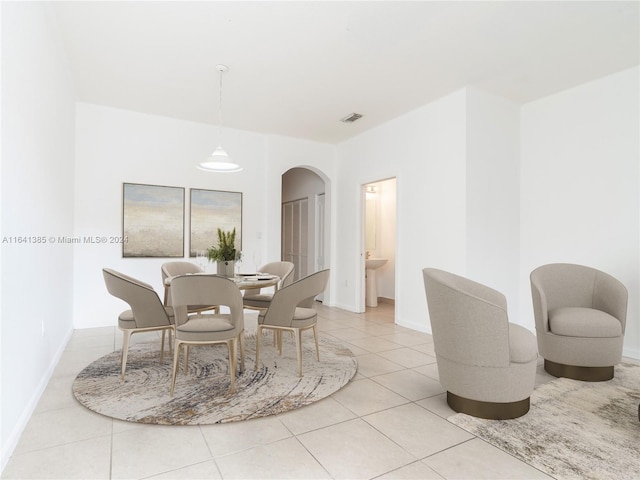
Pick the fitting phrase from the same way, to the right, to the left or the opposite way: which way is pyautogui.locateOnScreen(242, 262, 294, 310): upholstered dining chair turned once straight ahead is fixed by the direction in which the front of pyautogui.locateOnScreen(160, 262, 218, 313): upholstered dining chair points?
to the right

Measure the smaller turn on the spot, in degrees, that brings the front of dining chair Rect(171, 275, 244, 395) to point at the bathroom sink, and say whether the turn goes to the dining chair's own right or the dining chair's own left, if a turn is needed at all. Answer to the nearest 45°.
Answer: approximately 45° to the dining chair's own right

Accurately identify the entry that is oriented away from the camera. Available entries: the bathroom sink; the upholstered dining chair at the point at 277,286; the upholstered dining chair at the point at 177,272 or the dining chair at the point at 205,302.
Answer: the dining chair

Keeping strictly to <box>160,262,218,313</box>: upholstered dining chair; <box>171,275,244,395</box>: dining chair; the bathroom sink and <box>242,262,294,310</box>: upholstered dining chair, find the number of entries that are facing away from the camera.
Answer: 1

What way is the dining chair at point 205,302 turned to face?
away from the camera

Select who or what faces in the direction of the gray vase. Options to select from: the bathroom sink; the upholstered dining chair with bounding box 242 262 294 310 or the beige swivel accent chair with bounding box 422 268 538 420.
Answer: the upholstered dining chair

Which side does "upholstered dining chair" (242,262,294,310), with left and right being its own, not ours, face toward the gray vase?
front

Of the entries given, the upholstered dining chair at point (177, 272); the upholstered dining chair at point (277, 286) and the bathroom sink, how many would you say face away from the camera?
0

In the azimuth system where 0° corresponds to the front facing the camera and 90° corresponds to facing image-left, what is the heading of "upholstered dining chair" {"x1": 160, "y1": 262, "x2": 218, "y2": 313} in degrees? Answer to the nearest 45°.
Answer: approximately 315°

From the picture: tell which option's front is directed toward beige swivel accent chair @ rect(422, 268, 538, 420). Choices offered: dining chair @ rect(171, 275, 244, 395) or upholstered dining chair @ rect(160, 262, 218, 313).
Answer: the upholstered dining chair

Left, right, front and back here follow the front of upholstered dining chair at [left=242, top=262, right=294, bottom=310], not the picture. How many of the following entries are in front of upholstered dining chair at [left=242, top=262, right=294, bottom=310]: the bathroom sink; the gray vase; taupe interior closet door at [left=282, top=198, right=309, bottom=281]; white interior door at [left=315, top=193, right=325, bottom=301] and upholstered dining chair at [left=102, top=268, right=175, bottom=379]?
2
